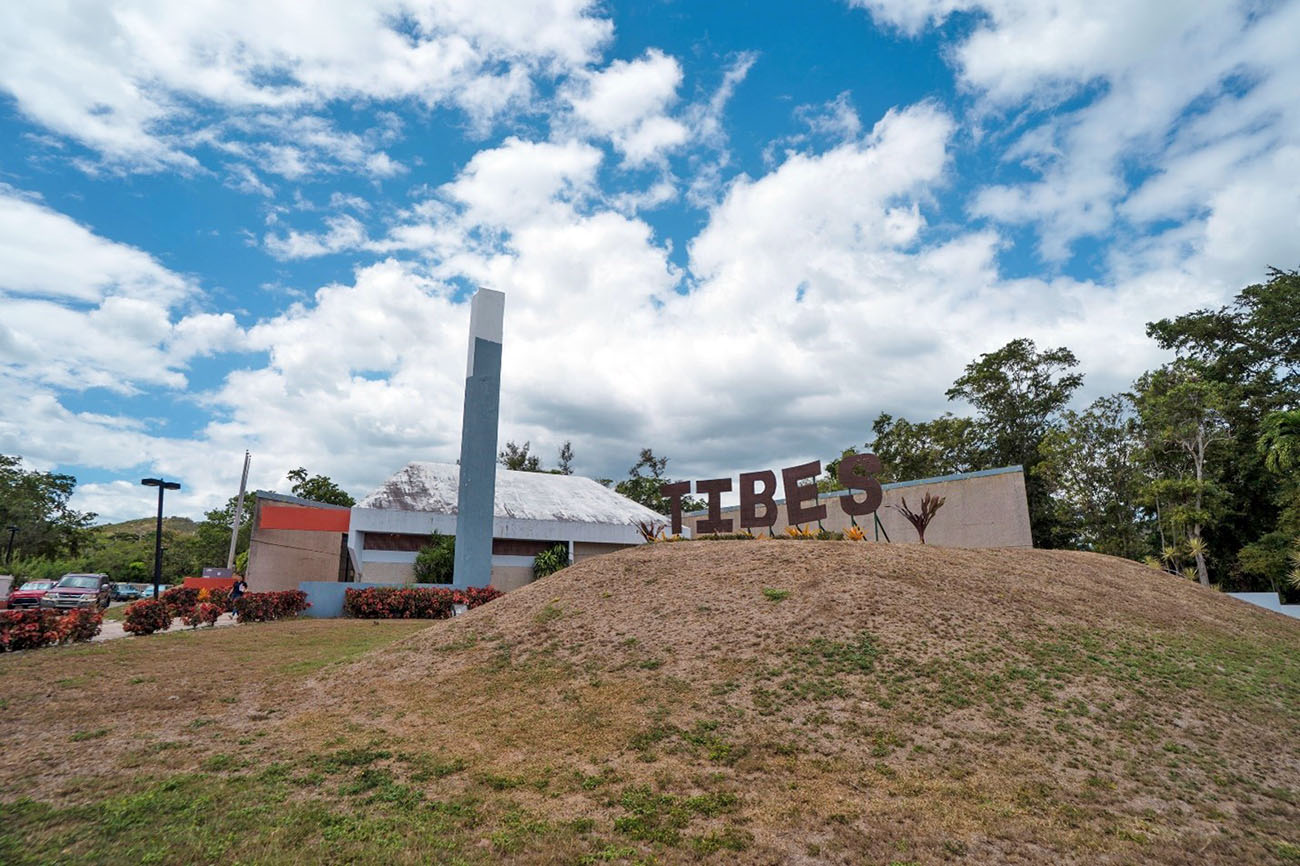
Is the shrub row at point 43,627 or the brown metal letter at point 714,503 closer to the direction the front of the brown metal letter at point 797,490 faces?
the shrub row

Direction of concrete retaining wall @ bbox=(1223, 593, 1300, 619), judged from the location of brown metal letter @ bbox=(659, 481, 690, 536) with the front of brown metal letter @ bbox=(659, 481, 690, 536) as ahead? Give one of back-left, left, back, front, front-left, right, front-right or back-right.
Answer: left

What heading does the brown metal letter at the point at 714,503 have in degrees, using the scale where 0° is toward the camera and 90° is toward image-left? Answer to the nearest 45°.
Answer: approximately 0°

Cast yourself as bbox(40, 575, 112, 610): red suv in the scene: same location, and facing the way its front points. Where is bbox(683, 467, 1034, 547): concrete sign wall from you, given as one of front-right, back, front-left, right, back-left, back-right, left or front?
left

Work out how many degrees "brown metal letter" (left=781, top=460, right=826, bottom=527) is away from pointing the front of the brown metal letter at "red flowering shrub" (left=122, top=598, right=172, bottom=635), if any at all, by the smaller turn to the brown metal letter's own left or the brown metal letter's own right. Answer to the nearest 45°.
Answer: approximately 90° to the brown metal letter's own right

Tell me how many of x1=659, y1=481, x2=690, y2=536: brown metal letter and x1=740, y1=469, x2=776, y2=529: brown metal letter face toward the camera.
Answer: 2

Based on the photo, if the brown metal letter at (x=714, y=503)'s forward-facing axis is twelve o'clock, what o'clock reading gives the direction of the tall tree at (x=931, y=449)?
The tall tree is roughly at 7 o'clock from the brown metal letter.

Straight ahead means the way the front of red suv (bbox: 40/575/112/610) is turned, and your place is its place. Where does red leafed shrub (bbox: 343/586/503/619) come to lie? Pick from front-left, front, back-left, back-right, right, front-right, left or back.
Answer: left

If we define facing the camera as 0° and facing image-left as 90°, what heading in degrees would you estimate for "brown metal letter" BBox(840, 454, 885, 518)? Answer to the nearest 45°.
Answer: approximately 0°

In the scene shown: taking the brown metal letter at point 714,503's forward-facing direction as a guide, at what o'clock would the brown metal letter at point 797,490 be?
the brown metal letter at point 797,490 is roughly at 10 o'clock from the brown metal letter at point 714,503.

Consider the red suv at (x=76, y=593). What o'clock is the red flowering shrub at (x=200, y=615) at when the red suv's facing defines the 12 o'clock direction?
The red flowering shrub is roughly at 10 o'clock from the red suv.
